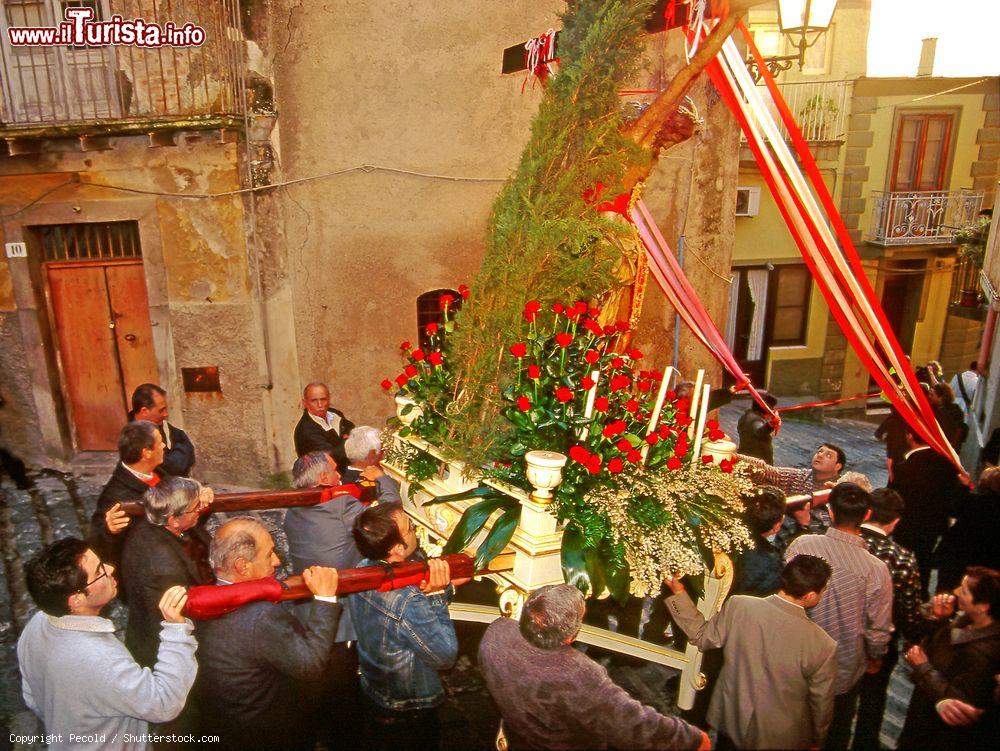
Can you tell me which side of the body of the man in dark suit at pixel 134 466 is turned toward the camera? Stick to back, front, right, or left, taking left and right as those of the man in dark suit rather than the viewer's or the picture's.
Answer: right

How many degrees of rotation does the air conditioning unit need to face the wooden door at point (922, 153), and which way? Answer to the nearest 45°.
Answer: approximately 135° to its left

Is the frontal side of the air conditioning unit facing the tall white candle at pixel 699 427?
yes

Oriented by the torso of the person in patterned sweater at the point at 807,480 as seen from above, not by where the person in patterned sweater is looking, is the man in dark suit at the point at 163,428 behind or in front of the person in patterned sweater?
in front

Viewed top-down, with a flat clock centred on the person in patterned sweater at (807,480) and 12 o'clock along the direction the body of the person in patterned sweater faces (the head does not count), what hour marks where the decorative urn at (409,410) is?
The decorative urn is roughly at 12 o'clock from the person in patterned sweater.

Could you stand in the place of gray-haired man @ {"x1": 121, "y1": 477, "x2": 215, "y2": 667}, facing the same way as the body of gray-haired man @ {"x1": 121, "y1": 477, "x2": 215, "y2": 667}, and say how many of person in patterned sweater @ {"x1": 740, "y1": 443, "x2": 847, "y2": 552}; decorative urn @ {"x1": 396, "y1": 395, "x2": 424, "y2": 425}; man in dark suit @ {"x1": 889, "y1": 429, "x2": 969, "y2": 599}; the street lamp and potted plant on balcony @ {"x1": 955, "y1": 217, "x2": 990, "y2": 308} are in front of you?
5

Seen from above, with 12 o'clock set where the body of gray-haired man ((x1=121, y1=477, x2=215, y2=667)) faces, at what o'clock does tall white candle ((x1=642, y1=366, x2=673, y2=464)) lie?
The tall white candle is roughly at 1 o'clock from the gray-haired man.

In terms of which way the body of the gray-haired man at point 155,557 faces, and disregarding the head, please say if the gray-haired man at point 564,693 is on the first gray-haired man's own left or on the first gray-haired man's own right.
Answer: on the first gray-haired man's own right

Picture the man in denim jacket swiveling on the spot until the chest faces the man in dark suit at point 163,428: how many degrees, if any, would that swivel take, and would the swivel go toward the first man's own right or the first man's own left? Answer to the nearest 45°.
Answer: approximately 90° to the first man's own left

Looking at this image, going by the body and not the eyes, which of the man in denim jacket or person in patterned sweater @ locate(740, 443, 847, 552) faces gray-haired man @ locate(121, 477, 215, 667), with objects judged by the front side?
the person in patterned sweater

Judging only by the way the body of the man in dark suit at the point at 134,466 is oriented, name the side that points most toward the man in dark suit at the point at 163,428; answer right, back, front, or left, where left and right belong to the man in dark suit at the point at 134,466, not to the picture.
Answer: left

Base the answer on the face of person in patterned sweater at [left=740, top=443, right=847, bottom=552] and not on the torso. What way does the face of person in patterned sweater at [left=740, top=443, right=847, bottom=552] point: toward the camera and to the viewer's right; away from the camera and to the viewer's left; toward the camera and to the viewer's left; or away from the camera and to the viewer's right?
toward the camera and to the viewer's left

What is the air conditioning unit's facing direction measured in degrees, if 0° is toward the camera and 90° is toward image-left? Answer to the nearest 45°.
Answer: approximately 0°

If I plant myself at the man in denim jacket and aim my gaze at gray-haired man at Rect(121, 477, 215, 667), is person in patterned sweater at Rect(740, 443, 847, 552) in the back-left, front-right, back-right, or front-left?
back-right

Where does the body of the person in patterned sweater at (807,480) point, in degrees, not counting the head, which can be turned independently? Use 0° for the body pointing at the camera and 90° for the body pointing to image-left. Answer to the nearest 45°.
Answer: approximately 45°

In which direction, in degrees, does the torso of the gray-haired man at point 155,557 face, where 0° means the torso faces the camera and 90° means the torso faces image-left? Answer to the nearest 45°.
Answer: approximately 270°

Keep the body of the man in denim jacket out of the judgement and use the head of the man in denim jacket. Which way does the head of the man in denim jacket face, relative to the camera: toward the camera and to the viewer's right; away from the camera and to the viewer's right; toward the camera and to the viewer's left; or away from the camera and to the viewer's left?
away from the camera and to the viewer's right
